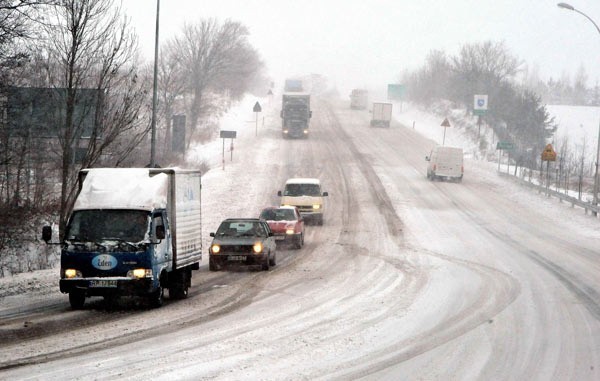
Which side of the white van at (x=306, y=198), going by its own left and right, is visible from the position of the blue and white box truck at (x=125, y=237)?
front

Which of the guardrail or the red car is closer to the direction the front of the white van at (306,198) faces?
the red car

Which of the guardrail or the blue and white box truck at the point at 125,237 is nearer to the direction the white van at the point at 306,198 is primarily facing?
the blue and white box truck

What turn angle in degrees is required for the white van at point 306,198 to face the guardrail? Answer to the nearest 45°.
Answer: approximately 90° to its left

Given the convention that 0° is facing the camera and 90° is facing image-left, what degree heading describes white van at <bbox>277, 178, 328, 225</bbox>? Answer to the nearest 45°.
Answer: approximately 0°

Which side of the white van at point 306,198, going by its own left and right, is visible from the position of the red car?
front
